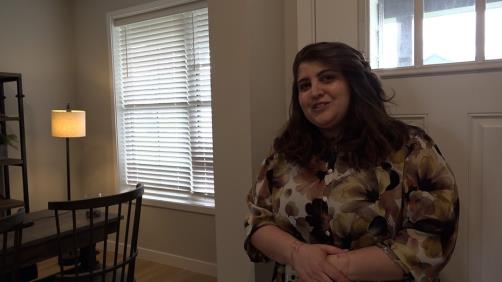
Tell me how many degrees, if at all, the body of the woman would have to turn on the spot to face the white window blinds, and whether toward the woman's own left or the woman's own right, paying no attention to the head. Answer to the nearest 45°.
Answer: approximately 90° to the woman's own right

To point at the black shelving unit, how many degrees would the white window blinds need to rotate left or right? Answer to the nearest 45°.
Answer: approximately 45° to its right

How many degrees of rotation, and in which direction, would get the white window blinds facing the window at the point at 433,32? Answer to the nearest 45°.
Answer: approximately 45° to its left

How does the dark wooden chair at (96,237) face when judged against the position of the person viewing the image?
facing away from the viewer and to the left of the viewer
